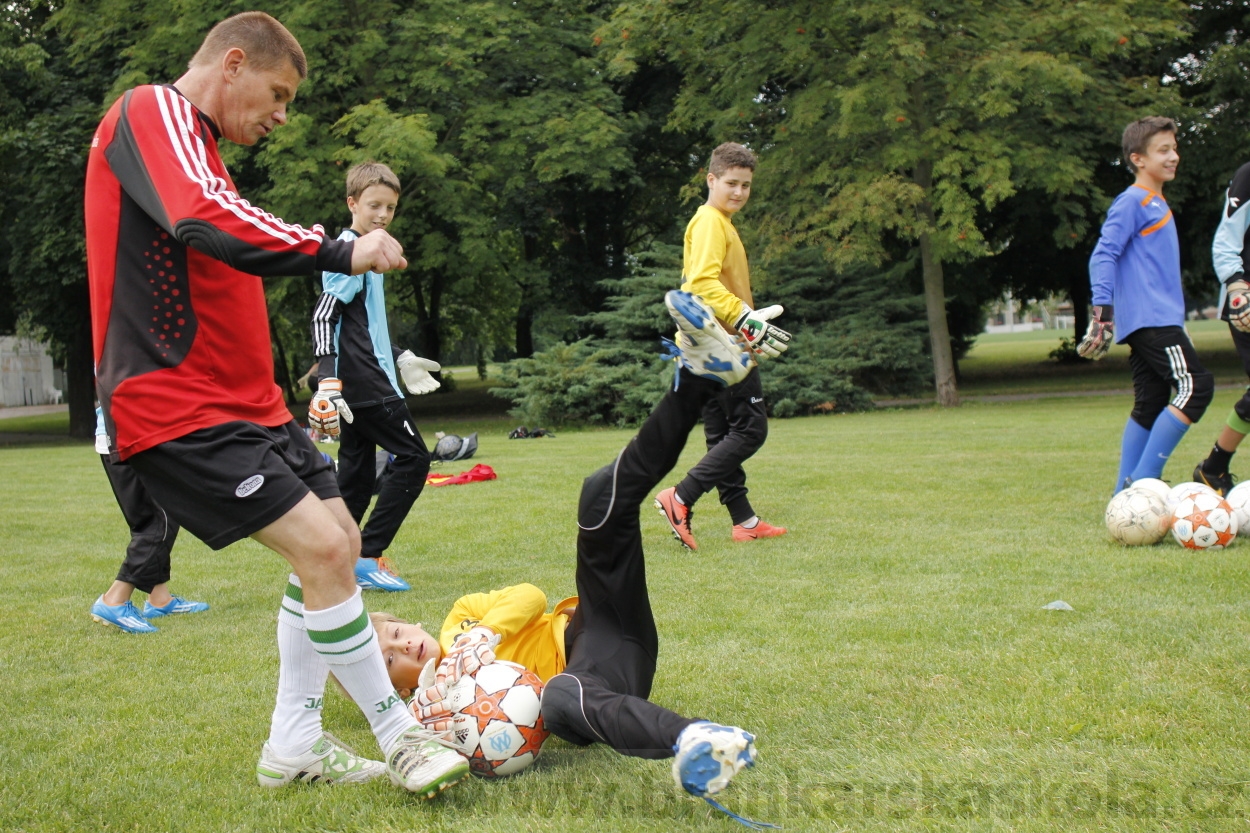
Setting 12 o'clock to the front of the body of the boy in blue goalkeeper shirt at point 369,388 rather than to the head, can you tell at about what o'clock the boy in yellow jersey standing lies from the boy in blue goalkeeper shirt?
The boy in yellow jersey standing is roughly at 10 o'clock from the boy in blue goalkeeper shirt.

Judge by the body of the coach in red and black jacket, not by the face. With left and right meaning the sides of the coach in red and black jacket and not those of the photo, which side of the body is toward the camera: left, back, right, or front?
right

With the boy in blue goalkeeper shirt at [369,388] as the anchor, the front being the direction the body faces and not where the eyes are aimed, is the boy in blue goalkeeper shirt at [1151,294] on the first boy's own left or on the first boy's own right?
on the first boy's own left

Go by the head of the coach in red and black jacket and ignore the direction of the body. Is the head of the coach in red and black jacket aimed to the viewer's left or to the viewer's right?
to the viewer's right

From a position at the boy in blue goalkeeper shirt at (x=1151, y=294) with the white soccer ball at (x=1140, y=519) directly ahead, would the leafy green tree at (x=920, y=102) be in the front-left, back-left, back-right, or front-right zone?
back-right

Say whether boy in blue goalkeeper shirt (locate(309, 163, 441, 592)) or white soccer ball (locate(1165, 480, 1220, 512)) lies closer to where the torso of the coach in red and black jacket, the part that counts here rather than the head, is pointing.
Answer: the white soccer ball
